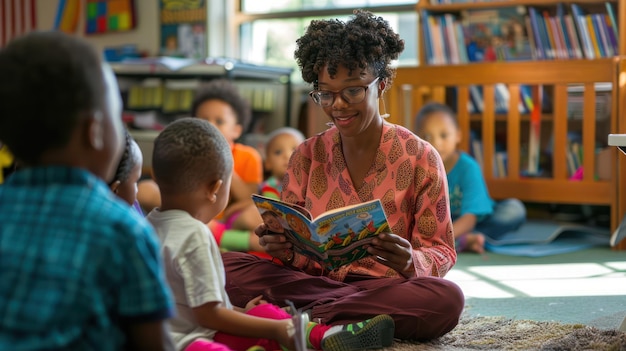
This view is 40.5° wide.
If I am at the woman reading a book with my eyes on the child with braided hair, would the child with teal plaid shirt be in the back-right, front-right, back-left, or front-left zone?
front-left

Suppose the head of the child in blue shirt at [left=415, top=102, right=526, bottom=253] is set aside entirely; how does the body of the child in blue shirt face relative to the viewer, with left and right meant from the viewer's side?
facing the viewer and to the left of the viewer

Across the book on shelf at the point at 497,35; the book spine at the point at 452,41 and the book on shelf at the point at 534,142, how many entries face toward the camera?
3

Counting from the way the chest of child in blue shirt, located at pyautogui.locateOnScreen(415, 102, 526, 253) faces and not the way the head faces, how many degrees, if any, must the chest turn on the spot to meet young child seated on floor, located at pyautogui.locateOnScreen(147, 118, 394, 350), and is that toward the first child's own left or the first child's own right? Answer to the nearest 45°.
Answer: approximately 45° to the first child's own left

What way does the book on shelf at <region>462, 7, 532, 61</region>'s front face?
toward the camera

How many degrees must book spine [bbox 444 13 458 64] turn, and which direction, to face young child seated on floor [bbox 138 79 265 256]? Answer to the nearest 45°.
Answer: approximately 45° to its right

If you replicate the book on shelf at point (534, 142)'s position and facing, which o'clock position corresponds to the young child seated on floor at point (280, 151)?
The young child seated on floor is roughly at 2 o'clock from the book on shelf.

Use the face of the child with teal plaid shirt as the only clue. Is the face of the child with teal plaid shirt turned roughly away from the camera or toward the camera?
away from the camera

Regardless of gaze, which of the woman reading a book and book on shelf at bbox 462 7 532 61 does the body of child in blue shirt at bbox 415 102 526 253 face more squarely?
the woman reading a book

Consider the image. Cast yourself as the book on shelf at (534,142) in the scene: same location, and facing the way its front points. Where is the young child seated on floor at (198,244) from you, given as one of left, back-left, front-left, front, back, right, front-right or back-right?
front

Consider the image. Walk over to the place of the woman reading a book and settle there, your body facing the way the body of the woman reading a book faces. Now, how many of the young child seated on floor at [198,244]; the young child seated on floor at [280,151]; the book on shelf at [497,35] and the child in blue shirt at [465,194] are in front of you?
1

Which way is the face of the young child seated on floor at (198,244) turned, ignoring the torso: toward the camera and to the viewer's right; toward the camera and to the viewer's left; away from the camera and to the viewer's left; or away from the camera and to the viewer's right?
away from the camera and to the viewer's right

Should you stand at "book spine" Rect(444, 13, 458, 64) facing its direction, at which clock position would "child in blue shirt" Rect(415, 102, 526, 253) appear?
The child in blue shirt is roughly at 12 o'clock from the book spine.
